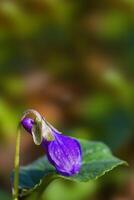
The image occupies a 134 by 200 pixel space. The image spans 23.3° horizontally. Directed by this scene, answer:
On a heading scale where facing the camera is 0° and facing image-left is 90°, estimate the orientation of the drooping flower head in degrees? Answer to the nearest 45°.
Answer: approximately 270°
